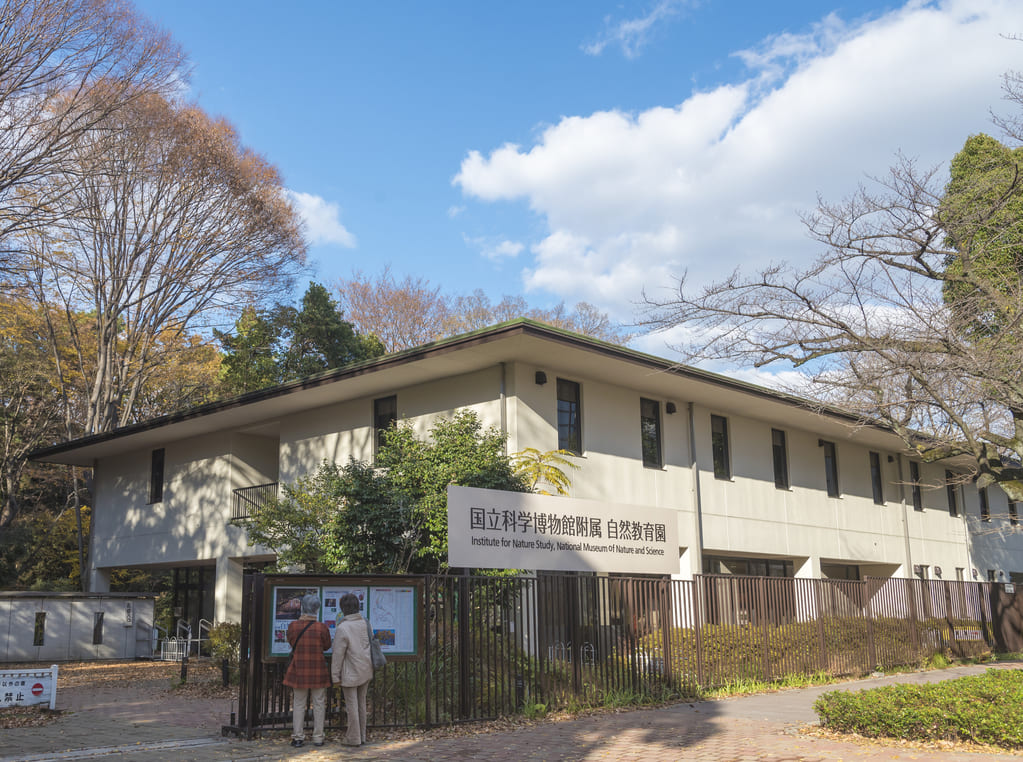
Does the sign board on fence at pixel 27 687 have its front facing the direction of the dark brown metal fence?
no

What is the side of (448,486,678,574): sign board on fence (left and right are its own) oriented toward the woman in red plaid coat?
right

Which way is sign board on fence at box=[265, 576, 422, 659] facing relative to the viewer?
toward the camera

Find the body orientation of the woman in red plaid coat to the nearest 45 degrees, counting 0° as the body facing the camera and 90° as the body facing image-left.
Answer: approximately 180°

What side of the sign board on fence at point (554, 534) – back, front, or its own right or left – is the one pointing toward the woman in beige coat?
right

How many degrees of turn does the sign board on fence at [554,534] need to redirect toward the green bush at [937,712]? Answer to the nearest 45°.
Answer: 0° — it already faces it

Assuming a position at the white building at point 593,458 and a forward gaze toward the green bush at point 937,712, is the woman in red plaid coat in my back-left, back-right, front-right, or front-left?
front-right

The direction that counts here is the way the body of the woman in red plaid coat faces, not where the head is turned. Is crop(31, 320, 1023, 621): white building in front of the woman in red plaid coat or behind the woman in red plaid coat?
in front

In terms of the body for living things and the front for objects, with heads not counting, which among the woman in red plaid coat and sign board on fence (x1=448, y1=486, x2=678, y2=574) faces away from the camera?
the woman in red plaid coat

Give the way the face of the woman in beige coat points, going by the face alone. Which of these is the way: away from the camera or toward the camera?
away from the camera

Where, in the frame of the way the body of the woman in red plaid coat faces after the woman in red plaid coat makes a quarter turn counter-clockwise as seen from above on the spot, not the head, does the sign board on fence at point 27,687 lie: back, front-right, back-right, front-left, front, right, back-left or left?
front-right

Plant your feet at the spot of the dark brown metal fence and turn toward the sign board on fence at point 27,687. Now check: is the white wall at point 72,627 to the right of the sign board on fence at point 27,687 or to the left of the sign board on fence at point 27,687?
right

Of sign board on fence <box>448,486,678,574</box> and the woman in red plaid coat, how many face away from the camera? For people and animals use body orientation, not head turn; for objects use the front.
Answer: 1

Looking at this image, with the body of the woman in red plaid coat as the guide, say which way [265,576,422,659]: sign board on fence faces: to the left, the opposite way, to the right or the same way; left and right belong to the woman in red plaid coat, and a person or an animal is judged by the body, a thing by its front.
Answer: the opposite way

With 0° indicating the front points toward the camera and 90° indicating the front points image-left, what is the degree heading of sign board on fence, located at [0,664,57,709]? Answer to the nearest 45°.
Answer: approximately 0°

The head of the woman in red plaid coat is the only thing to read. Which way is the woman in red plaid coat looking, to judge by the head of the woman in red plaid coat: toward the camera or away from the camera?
away from the camera

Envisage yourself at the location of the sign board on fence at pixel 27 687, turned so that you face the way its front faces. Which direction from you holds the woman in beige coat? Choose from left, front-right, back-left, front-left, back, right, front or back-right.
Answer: front-left

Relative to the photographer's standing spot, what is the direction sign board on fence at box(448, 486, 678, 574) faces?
facing the viewer and to the right of the viewer
